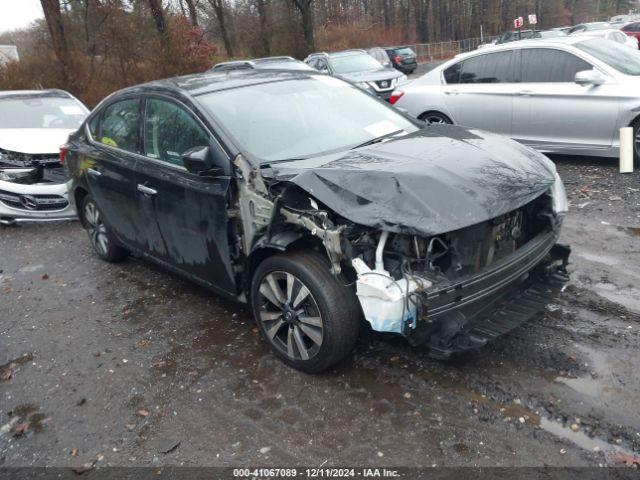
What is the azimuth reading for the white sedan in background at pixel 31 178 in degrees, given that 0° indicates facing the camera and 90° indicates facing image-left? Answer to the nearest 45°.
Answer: approximately 0°

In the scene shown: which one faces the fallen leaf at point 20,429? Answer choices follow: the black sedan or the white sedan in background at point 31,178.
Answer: the white sedan in background

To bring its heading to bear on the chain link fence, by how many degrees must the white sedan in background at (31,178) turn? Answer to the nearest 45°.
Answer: approximately 135° to its left

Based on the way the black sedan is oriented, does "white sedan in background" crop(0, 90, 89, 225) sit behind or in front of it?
behind

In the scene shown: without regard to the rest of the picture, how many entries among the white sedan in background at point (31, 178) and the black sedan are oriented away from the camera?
0

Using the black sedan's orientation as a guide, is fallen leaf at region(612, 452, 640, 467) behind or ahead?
ahead

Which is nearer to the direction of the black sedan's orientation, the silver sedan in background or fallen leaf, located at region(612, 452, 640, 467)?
the fallen leaf

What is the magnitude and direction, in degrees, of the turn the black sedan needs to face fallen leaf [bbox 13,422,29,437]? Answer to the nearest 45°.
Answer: approximately 135° to its right

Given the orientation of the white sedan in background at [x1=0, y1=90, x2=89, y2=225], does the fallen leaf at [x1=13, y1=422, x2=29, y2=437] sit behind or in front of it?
in front

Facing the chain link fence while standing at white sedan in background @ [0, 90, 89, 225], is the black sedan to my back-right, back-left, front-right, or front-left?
back-right

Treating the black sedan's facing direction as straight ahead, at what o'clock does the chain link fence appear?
The chain link fence is roughly at 8 o'clock from the black sedan.

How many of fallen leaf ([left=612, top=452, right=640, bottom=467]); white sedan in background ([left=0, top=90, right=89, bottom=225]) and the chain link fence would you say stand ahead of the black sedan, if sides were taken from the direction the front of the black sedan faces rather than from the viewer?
1
